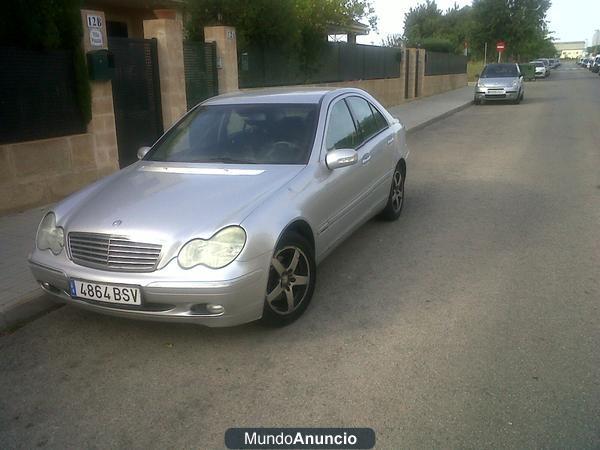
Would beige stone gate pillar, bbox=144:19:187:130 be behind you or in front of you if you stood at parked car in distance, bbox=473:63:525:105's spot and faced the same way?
in front

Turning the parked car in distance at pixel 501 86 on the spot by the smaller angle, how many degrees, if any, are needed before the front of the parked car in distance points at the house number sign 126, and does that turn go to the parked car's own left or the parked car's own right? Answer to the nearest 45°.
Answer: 0° — it already faces it

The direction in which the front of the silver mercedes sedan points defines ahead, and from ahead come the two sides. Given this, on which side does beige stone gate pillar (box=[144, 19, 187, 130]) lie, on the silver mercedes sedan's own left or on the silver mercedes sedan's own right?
on the silver mercedes sedan's own right

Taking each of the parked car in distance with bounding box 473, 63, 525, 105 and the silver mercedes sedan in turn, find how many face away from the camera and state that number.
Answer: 0

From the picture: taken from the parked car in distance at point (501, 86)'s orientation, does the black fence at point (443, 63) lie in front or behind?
behind

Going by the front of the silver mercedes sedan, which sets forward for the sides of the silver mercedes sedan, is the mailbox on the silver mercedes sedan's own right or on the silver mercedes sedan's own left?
on the silver mercedes sedan's own right

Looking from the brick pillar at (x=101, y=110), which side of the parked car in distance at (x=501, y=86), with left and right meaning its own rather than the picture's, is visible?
front

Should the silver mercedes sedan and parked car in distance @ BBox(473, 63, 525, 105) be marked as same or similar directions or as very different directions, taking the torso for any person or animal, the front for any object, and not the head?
same or similar directions

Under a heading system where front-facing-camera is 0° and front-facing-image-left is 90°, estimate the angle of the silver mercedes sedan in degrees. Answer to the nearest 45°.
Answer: approximately 45°

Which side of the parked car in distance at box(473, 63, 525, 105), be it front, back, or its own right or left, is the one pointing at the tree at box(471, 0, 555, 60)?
back

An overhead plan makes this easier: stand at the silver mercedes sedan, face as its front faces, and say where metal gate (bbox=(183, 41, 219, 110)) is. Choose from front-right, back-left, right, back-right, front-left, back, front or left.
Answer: back-right

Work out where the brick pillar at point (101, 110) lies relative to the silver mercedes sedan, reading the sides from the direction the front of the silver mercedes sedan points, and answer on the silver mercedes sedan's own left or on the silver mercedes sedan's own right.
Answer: on the silver mercedes sedan's own right

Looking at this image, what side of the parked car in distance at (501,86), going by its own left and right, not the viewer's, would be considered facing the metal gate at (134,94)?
front

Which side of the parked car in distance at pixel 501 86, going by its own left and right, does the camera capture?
front

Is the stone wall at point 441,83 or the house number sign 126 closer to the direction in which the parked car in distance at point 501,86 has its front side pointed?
the house number sign 126
